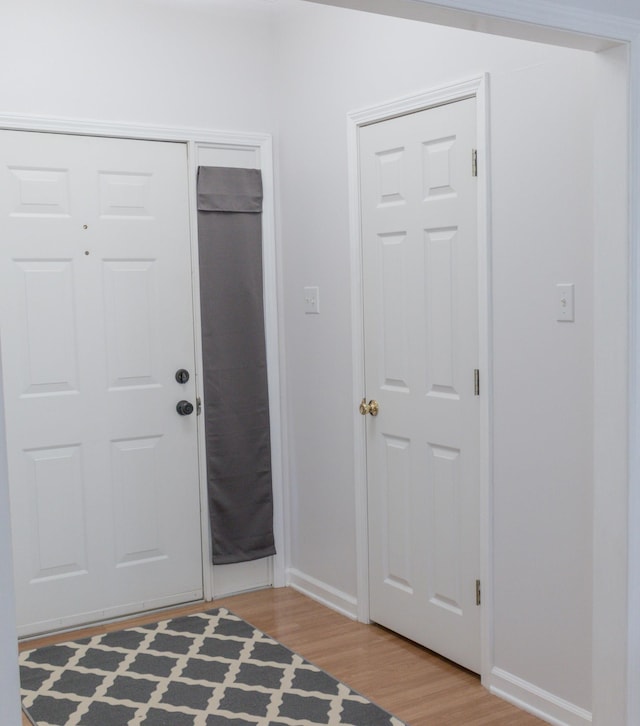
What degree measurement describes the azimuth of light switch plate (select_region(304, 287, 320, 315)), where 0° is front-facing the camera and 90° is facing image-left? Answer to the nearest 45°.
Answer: approximately 45°

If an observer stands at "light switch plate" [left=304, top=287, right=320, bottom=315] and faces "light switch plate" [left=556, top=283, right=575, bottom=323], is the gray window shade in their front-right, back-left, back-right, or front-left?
back-right

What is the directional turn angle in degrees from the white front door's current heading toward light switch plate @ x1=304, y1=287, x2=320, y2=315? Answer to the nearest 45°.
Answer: approximately 45° to its left

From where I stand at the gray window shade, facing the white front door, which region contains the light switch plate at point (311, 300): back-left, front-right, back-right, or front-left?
back-left

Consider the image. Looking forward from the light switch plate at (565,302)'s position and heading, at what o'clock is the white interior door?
The white interior door is roughly at 3 o'clock from the light switch plate.

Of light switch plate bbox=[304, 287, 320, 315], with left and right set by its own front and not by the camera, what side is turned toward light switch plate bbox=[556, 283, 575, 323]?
left

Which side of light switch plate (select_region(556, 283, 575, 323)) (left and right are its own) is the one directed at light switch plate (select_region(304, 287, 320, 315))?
right

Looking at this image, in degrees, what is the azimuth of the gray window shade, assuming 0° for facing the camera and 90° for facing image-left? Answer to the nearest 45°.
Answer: approximately 315°

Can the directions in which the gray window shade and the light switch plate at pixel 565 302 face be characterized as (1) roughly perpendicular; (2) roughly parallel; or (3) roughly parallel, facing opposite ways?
roughly perpendicular
